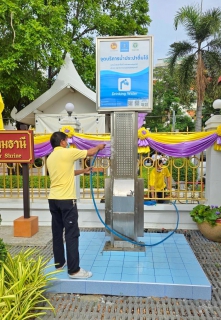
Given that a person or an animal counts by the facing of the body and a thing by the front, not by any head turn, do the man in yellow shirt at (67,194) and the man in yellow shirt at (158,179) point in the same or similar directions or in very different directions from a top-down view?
very different directions

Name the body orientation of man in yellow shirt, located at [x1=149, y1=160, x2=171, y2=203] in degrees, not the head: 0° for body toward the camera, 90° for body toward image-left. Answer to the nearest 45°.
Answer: approximately 0°

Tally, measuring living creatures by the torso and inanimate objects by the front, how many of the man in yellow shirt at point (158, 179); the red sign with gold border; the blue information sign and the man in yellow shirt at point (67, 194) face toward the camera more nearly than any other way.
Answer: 3

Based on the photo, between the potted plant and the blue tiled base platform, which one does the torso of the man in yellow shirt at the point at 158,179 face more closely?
the blue tiled base platform

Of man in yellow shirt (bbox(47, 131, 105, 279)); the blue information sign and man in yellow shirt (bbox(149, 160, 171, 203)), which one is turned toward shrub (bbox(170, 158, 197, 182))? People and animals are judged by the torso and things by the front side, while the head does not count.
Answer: man in yellow shirt (bbox(47, 131, 105, 279))

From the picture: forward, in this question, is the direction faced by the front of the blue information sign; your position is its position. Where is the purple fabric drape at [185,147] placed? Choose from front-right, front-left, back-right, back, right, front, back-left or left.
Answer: back-left

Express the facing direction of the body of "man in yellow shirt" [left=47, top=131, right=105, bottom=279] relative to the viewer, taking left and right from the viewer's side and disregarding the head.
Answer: facing away from the viewer and to the right of the viewer

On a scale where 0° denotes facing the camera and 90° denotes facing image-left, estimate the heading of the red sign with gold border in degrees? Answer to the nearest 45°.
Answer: approximately 0°
